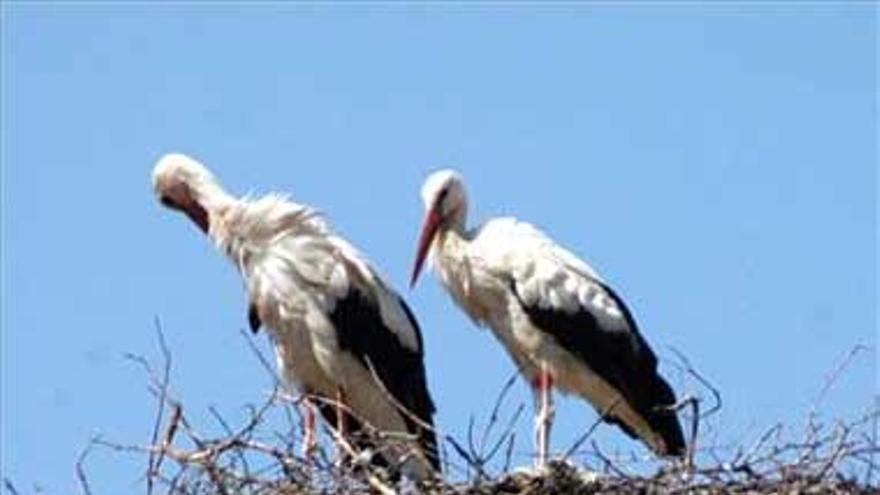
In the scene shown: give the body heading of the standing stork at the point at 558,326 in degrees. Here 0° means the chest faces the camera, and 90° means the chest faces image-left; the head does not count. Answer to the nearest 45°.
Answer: approximately 90°

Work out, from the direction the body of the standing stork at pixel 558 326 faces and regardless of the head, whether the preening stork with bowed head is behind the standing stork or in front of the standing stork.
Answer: in front
